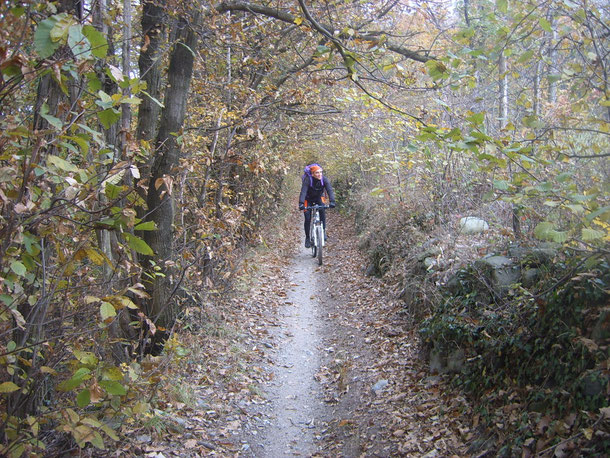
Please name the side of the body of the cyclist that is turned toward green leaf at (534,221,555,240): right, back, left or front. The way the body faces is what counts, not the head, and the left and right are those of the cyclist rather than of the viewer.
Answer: front

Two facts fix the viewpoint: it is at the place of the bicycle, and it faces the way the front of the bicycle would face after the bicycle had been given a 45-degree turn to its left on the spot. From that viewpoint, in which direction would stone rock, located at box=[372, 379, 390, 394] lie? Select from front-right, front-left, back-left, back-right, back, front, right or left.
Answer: front-right

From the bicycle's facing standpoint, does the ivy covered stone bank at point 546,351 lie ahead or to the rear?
ahead

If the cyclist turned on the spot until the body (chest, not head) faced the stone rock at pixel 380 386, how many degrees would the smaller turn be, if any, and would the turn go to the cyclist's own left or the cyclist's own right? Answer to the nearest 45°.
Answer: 0° — they already face it

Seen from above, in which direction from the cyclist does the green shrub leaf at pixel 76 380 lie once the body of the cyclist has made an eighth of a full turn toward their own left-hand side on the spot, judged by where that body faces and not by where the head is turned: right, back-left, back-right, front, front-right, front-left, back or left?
front-right

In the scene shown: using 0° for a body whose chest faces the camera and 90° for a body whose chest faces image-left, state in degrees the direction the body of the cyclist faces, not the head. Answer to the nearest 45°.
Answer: approximately 0°

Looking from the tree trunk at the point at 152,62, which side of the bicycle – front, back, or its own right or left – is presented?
front

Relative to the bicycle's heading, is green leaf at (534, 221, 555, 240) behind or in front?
in front
